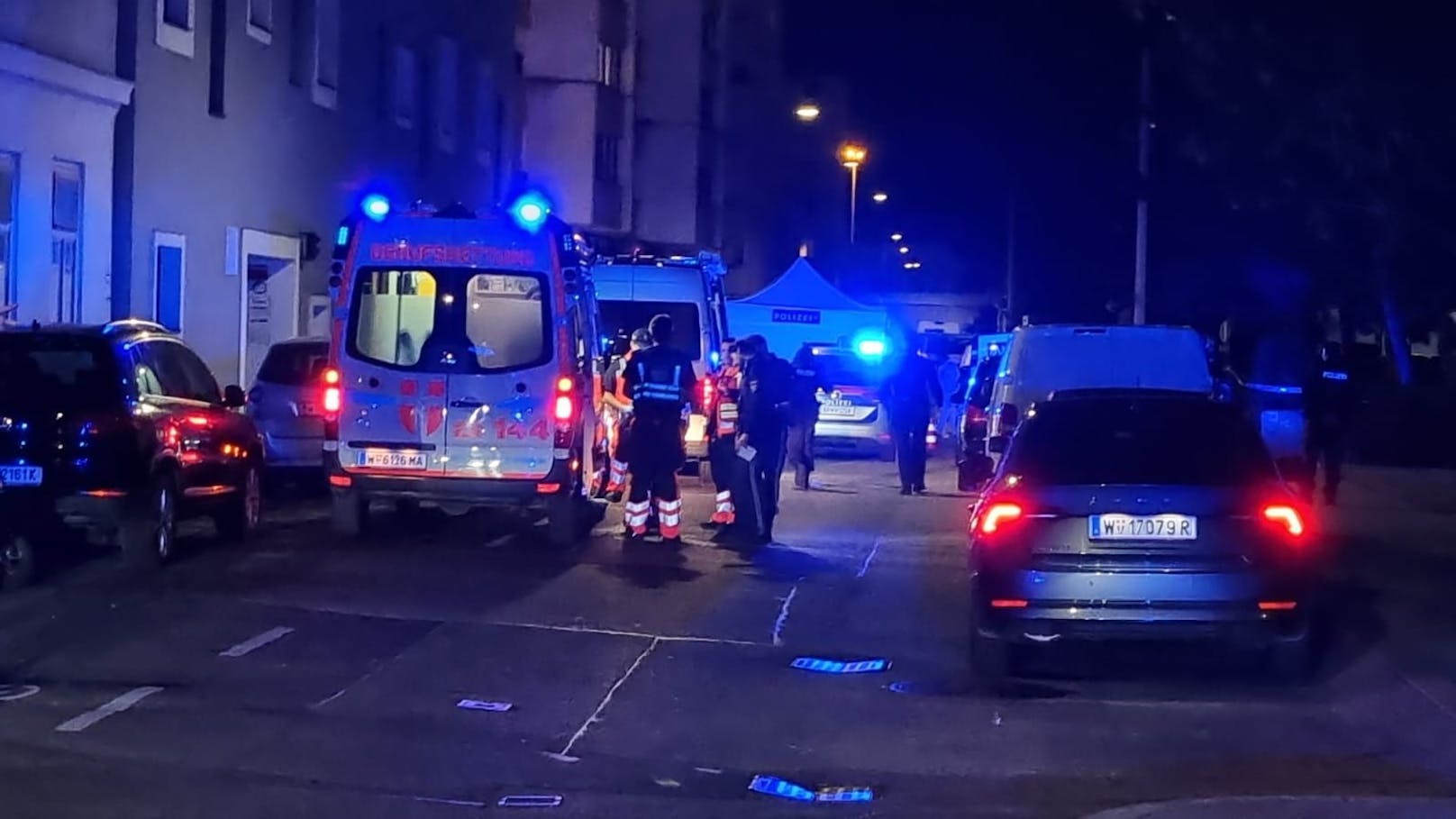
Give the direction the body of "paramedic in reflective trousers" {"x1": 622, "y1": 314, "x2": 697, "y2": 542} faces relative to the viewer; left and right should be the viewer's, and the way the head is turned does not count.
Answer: facing away from the viewer

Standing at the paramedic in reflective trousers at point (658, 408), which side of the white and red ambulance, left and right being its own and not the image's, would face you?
right

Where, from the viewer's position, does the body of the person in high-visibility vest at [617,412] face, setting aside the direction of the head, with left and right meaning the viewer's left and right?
facing to the right of the viewer

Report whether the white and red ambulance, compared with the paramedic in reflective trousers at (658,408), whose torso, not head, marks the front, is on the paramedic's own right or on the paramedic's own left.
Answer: on the paramedic's own left

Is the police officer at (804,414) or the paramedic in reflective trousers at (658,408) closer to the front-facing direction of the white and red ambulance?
the police officer

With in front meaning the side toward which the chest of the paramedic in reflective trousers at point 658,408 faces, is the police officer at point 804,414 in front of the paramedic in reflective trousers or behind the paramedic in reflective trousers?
in front

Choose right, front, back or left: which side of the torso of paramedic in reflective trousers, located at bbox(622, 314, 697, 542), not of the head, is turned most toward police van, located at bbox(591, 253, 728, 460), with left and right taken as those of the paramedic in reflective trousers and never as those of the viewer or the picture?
front

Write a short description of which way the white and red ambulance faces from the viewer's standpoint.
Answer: facing away from the viewer

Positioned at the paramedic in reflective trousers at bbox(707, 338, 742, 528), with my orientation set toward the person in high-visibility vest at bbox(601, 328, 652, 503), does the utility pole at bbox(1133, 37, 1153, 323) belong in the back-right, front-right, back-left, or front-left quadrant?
front-right

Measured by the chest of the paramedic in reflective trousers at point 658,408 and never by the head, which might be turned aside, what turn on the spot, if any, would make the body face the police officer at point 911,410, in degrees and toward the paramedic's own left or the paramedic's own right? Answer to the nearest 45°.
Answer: approximately 45° to the paramedic's own right

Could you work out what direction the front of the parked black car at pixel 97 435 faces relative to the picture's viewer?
facing away from the viewer and to the right of the viewer

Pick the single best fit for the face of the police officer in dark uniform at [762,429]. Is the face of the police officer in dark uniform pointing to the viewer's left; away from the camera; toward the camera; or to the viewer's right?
to the viewer's left

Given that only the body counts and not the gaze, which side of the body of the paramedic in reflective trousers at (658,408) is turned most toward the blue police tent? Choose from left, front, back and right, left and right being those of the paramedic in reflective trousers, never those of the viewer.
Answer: front

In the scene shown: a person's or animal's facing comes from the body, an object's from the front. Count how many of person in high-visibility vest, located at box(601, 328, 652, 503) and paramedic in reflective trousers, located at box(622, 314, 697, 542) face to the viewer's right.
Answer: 1

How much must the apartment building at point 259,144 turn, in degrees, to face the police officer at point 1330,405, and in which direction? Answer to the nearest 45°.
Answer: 0° — it already faces them

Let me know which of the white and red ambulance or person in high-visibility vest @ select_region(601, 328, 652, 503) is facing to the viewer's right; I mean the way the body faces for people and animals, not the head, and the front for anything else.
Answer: the person in high-visibility vest
